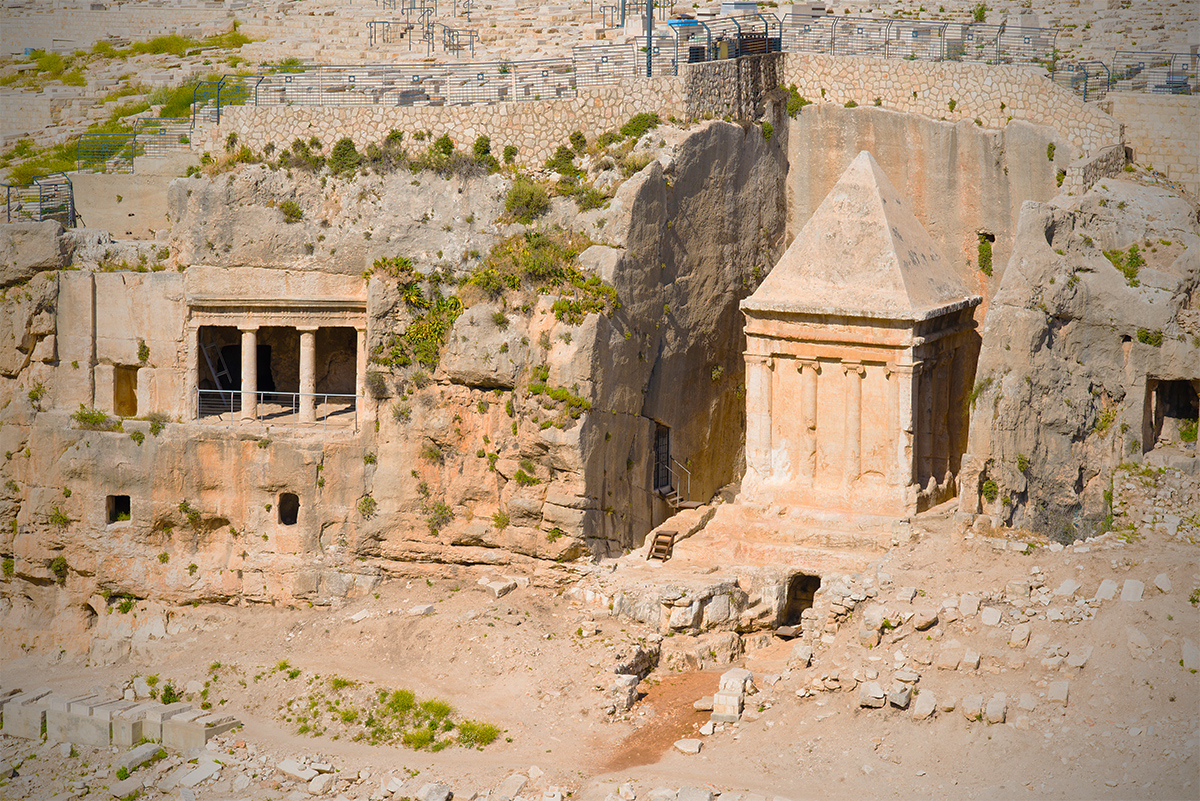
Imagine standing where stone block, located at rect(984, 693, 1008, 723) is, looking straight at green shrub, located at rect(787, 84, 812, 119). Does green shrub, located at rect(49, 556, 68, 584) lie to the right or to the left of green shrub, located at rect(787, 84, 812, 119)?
left

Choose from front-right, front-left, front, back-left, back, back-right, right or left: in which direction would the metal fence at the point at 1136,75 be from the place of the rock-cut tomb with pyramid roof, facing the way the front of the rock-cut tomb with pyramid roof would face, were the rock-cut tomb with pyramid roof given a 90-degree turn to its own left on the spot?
front-left

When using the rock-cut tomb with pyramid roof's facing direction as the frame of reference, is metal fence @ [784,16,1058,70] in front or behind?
behind

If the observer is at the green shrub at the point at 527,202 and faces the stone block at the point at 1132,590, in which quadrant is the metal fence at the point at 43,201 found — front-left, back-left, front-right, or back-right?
back-right

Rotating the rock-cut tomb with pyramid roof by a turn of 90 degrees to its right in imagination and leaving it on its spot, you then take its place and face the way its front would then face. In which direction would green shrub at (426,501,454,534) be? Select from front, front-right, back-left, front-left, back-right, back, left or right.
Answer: front

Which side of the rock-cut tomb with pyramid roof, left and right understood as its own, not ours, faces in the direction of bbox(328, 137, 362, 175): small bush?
right

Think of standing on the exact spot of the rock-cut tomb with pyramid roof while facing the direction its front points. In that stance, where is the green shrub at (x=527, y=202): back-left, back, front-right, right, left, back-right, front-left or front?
right

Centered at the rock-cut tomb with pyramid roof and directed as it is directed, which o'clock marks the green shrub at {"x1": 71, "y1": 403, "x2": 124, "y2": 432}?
The green shrub is roughly at 3 o'clock from the rock-cut tomb with pyramid roof.

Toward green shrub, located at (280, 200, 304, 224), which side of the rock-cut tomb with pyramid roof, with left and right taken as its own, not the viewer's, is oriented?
right

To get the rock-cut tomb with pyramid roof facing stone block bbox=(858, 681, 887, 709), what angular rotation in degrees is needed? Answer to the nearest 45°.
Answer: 0° — it already faces it

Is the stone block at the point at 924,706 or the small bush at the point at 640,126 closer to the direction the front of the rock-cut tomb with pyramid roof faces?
the stone block

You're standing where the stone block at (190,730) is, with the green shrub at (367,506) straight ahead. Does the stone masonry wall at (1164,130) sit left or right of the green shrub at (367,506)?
right

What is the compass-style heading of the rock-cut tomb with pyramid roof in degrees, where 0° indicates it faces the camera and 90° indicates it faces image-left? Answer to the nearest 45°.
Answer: approximately 0°

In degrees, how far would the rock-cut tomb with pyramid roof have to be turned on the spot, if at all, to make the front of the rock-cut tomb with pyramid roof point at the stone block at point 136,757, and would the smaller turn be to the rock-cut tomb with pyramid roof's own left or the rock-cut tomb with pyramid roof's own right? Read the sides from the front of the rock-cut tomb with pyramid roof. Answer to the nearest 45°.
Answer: approximately 45° to the rock-cut tomb with pyramid roof's own right
